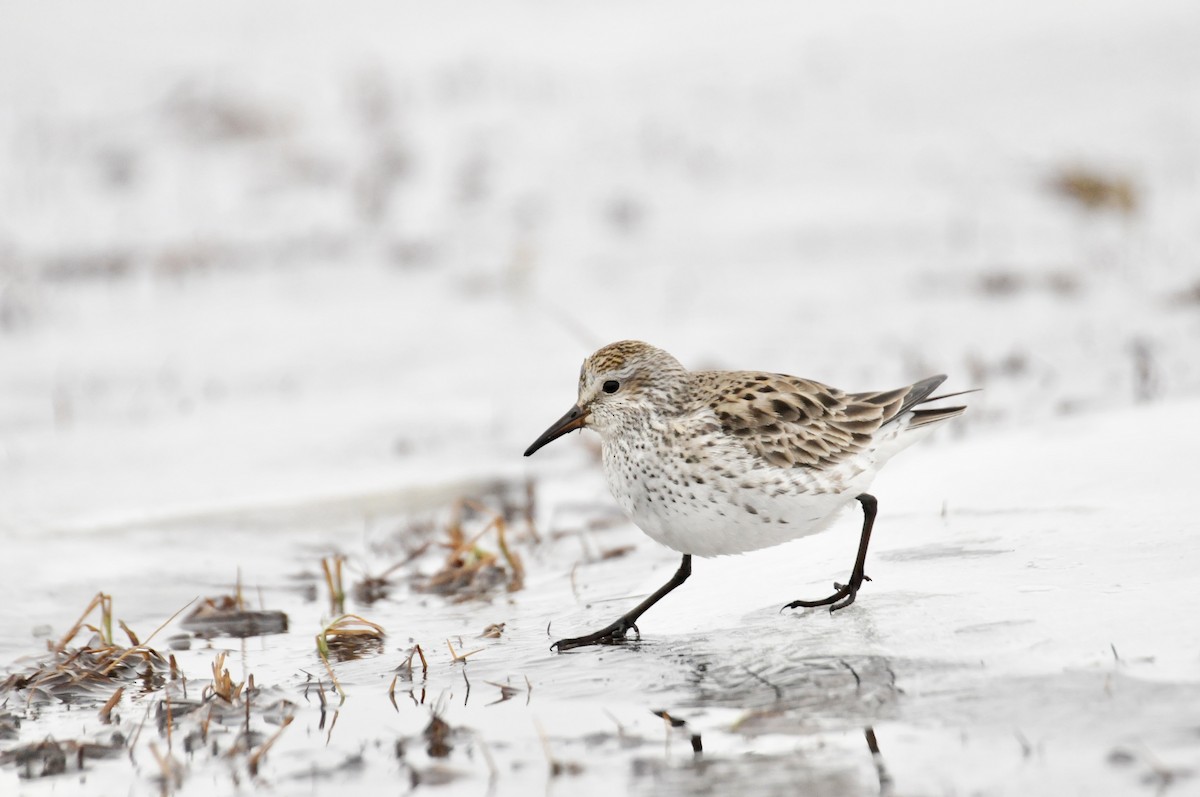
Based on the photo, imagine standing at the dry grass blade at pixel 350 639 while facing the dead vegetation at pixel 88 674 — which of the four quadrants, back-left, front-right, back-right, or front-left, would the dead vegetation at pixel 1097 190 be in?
back-right

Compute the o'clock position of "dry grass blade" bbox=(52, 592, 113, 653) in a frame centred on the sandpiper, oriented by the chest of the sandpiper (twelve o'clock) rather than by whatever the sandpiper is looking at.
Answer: The dry grass blade is roughly at 12 o'clock from the sandpiper.

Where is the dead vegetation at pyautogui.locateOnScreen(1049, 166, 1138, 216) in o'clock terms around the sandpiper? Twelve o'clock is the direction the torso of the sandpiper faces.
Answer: The dead vegetation is roughly at 4 o'clock from the sandpiper.

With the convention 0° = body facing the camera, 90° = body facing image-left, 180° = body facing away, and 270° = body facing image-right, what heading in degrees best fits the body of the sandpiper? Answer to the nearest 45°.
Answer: approximately 90°

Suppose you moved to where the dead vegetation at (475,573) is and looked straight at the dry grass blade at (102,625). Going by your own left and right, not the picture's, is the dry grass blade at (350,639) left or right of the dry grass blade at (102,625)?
left

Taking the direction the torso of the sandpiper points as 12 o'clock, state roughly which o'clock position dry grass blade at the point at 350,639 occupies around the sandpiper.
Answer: The dry grass blade is roughly at 12 o'clock from the sandpiper.

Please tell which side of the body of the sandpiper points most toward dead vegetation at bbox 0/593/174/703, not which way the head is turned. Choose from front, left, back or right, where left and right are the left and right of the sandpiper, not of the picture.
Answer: front

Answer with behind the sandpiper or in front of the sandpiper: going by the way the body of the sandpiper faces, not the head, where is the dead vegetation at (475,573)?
in front

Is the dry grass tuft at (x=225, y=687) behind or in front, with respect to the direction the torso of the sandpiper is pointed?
in front

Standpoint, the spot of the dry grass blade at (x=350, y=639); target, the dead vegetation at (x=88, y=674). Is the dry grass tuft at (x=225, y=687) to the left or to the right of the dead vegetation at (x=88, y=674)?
left

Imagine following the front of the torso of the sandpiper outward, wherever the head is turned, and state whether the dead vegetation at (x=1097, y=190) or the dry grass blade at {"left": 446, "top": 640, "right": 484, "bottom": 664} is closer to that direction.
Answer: the dry grass blade

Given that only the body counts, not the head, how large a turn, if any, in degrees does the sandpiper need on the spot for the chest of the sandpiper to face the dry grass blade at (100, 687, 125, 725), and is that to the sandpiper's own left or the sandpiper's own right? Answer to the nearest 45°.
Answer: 0° — it already faces it

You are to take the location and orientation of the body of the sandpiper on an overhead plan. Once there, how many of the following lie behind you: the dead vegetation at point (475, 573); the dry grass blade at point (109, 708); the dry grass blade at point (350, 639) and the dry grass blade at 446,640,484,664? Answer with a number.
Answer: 0
